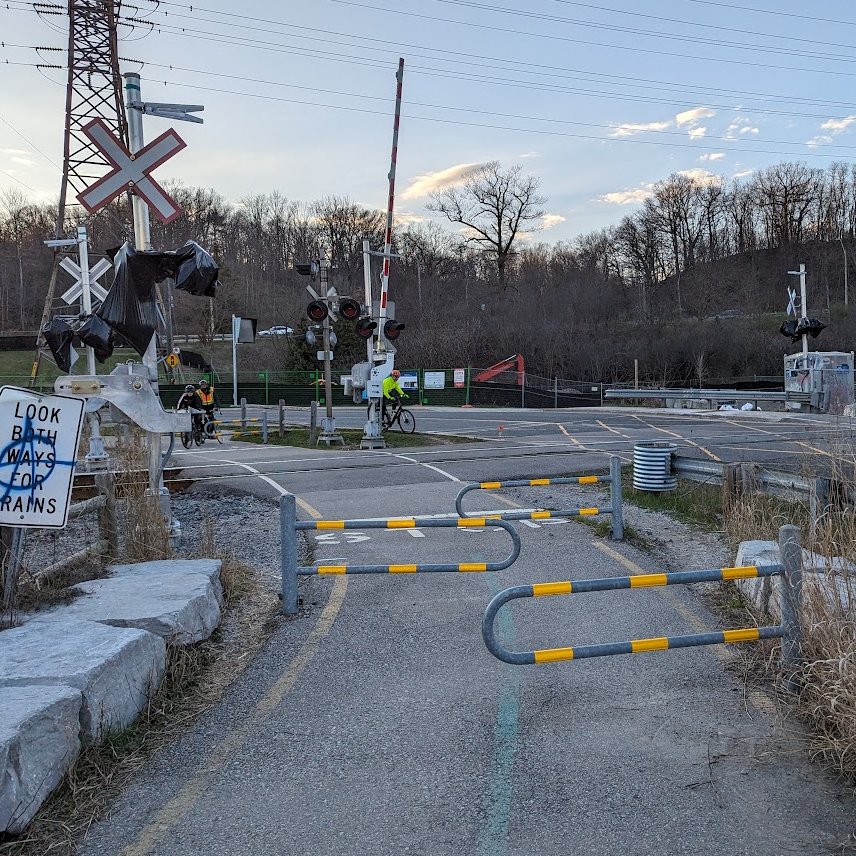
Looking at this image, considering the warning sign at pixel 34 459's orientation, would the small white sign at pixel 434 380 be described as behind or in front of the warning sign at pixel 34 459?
behind

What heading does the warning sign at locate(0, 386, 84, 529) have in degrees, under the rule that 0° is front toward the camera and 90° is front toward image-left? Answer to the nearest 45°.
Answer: approximately 0°

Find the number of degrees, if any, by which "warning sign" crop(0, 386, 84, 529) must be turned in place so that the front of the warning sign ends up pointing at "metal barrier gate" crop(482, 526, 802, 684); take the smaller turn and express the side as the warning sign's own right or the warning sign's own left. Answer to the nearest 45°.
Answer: approximately 45° to the warning sign's own left

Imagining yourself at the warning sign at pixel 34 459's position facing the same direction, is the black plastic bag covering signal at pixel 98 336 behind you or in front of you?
behind

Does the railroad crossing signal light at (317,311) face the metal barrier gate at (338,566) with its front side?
yes

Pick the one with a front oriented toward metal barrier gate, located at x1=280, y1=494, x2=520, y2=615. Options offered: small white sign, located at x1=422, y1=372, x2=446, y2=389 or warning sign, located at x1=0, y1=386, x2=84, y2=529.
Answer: the small white sign

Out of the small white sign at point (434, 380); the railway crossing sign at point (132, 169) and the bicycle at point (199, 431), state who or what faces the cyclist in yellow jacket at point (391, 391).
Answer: the small white sign

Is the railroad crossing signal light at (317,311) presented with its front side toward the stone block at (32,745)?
yes

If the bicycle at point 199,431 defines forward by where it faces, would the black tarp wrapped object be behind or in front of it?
in front

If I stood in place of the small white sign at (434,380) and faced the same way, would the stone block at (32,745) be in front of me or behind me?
in front
